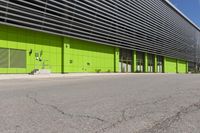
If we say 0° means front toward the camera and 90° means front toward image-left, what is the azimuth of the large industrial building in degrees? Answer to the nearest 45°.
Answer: approximately 315°
